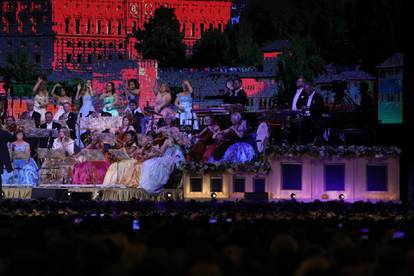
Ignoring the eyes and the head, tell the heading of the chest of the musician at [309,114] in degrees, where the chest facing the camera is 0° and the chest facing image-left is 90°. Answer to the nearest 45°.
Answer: approximately 45°

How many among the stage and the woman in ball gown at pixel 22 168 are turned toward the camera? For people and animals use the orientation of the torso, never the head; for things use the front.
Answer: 2

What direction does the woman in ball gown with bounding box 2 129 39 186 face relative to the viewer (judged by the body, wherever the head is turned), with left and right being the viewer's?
facing the viewer

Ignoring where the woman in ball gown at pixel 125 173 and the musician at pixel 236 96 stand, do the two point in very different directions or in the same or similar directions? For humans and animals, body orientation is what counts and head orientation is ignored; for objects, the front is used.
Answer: same or similar directions

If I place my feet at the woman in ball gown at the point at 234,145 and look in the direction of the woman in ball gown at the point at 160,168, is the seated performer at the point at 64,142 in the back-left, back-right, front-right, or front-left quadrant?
front-right

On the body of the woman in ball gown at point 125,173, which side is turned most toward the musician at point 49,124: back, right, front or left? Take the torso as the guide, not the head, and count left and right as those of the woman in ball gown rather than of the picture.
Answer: right
